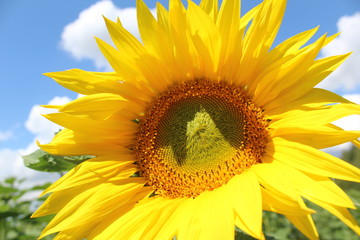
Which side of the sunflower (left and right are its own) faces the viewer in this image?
front
